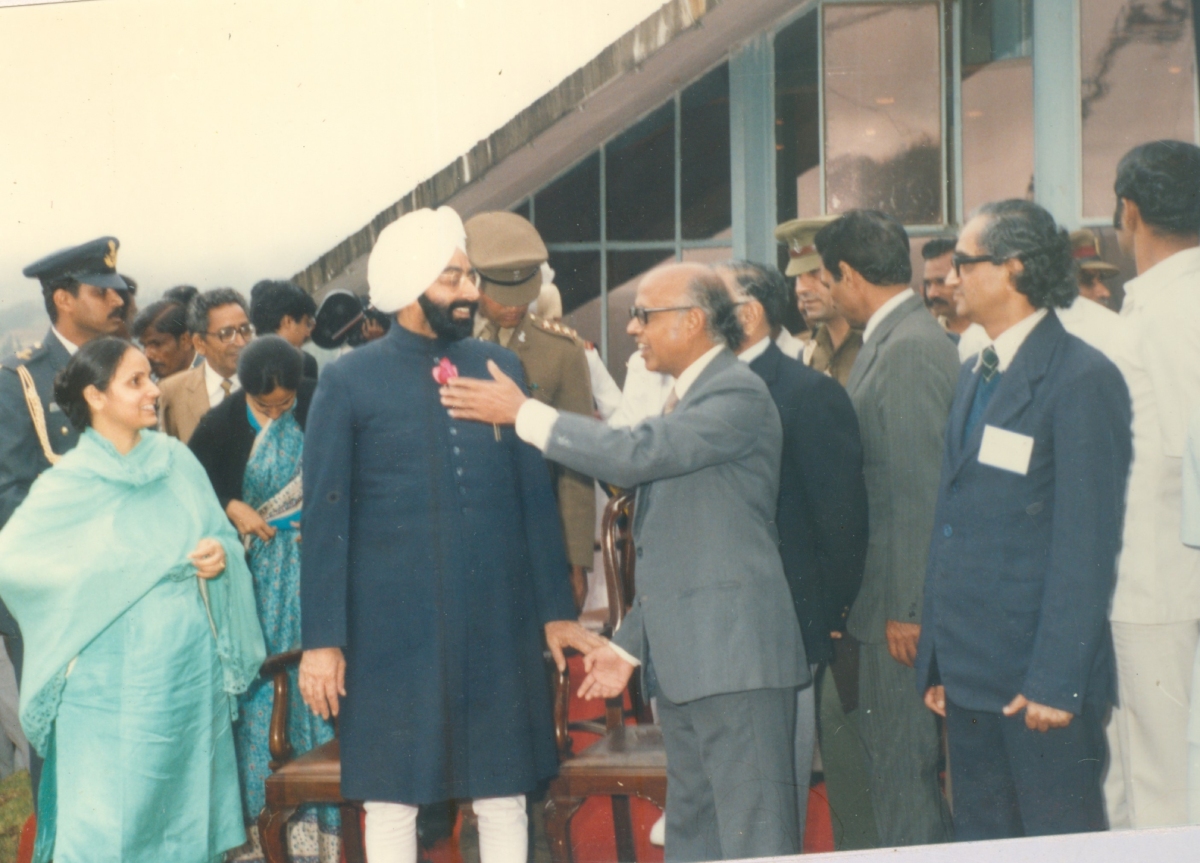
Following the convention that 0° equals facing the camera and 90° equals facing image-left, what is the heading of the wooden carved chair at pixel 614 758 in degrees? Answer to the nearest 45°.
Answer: approximately 45°

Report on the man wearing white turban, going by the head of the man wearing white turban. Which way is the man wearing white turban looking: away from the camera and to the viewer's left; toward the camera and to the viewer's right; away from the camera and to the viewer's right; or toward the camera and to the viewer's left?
toward the camera and to the viewer's right

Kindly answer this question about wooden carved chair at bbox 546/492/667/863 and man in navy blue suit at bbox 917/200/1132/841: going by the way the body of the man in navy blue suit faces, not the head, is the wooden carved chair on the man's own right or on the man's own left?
on the man's own right

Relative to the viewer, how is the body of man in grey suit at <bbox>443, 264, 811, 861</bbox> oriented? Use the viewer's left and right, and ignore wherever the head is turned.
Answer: facing to the left of the viewer

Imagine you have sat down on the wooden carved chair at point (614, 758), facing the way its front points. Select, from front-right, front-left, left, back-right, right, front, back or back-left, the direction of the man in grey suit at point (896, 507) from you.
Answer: back-left

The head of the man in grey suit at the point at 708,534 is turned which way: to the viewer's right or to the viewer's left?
to the viewer's left

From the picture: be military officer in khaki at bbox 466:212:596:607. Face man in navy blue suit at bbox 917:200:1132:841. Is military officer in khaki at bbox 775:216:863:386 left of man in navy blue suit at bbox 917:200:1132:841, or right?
left
